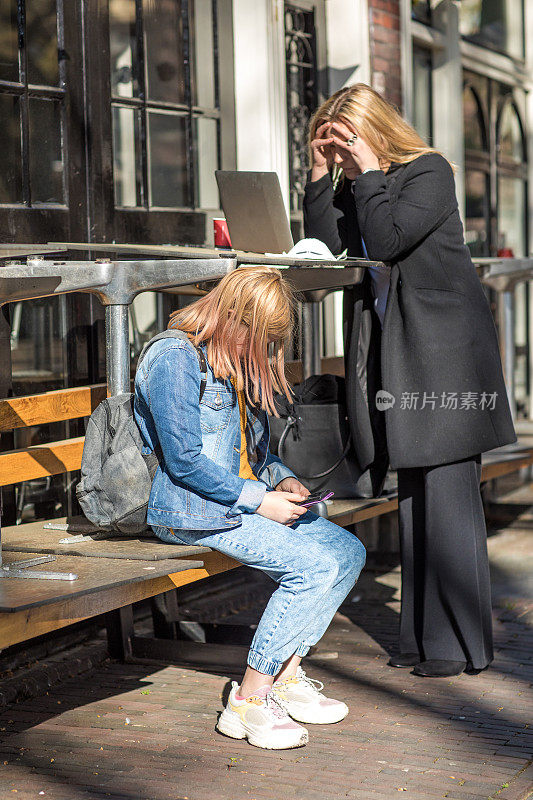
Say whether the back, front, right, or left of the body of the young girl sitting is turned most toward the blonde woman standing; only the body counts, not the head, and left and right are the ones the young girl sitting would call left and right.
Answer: left

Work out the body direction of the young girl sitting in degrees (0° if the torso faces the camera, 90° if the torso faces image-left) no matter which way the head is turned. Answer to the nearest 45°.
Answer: approximately 315°

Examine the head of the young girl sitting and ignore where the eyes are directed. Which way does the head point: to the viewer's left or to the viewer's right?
to the viewer's right

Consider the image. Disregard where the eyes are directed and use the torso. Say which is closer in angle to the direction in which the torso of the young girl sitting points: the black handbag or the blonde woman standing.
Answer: the blonde woman standing

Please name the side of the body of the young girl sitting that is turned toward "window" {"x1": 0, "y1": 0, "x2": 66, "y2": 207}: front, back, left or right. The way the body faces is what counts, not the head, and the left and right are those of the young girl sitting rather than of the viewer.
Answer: back

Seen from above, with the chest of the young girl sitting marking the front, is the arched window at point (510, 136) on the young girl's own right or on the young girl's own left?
on the young girl's own left

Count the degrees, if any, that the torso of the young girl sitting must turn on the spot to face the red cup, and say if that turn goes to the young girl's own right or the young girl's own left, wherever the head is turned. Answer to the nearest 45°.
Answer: approximately 135° to the young girl's own left
